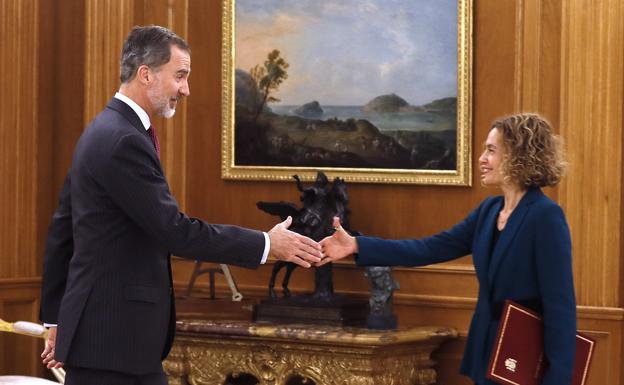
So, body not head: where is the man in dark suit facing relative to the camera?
to the viewer's right

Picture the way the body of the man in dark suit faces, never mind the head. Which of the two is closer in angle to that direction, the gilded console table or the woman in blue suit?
the woman in blue suit

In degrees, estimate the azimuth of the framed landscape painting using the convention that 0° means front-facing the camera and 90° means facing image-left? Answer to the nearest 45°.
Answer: approximately 0°

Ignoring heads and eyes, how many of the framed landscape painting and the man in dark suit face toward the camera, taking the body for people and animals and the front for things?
1

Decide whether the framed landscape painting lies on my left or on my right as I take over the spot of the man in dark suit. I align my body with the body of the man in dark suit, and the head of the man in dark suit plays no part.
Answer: on my left

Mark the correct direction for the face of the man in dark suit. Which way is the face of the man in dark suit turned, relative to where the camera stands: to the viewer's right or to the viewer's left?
to the viewer's right

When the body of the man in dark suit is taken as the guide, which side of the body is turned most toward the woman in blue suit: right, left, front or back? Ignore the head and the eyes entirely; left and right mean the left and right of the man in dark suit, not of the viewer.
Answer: front

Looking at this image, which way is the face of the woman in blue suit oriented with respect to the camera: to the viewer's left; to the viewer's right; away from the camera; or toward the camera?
to the viewer's left

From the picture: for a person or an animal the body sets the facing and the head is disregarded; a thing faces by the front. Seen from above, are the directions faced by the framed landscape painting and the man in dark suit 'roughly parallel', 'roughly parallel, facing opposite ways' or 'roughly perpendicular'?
roughly perpendicular
